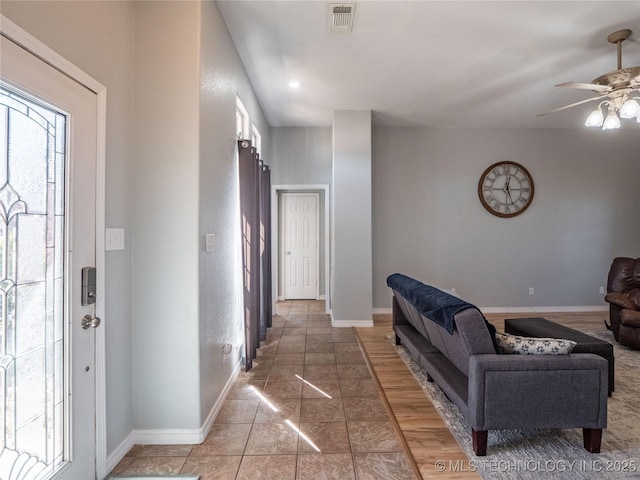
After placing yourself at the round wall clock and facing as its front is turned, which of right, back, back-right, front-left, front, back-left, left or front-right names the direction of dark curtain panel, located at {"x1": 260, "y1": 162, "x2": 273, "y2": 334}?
front-right

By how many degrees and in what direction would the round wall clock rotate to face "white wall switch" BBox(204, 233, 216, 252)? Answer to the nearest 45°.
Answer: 0° — it already faces it

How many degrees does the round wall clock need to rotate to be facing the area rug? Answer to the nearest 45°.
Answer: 0° — it already faces it

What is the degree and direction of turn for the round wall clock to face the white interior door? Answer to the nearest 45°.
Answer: approximately 90° to its right

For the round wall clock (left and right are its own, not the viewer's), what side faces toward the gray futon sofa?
front

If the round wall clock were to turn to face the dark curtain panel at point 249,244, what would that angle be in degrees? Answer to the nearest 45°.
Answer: approximately 45° to its right

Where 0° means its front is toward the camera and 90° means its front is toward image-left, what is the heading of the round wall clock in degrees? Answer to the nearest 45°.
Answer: approximately 0°

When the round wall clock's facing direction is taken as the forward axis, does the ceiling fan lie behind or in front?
in front

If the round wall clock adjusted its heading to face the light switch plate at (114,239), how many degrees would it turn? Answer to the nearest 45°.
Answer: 0° — it already faces it
